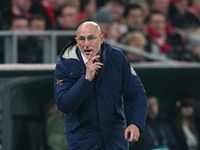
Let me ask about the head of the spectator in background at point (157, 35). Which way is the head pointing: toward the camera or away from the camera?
toward the camera

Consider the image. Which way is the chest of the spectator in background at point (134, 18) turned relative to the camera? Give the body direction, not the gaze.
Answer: toward the camera

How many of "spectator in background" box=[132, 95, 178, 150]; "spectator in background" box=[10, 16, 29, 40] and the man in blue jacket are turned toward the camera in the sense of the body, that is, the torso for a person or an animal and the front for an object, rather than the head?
3

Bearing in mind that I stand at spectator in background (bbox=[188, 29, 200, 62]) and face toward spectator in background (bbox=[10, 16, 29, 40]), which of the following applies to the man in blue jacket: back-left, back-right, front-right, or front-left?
front-left

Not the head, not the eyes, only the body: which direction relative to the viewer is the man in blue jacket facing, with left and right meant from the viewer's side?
facing the viewer

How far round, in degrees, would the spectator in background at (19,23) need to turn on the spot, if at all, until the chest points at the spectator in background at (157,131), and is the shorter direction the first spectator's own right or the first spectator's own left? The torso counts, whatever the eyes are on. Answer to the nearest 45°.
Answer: approximately 90° to the first spectator's own left

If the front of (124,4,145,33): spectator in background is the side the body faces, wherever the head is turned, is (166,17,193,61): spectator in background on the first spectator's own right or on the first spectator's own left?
on the first spectator's own left

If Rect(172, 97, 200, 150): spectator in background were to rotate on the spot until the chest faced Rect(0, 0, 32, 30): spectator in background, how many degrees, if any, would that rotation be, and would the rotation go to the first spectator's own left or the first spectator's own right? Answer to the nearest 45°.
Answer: approximately 90° to the first spectator's own right

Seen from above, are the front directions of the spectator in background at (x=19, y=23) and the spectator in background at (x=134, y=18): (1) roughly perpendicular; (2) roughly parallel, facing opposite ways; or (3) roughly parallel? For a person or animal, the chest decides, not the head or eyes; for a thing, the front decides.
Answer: roughly parallel
